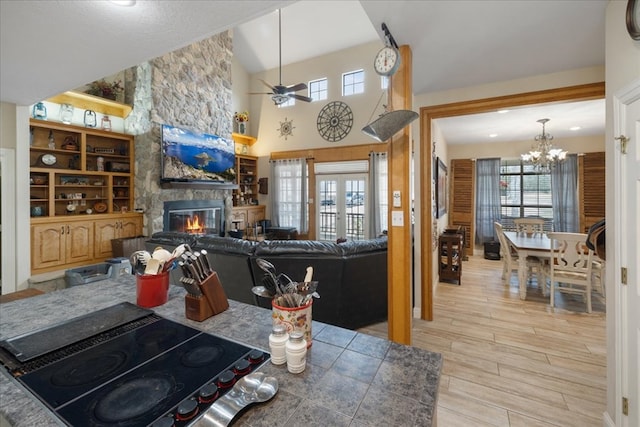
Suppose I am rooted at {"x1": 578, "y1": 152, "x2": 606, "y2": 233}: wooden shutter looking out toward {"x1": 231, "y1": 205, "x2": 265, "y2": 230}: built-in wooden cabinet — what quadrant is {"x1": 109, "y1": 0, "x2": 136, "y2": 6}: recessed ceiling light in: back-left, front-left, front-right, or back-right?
front-left

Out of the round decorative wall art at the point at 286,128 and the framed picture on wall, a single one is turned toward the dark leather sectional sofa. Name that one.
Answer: the round decorative wall art

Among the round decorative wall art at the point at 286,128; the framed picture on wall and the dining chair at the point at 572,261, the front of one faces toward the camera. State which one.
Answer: the round decorative wall art

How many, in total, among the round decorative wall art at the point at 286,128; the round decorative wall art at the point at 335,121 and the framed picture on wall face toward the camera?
2

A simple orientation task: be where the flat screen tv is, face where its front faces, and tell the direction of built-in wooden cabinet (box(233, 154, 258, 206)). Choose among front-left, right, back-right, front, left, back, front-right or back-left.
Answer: left

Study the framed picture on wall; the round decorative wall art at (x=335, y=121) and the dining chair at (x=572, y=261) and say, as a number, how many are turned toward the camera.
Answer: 1

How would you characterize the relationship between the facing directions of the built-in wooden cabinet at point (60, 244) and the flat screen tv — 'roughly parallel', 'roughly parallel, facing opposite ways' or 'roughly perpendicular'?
roughly parallel

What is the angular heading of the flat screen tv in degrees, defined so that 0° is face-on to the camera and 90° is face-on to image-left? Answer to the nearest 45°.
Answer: approximately 315°

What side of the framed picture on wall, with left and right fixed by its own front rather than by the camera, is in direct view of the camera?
right

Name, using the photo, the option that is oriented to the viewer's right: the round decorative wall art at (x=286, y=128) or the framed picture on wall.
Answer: the framed picture on wall

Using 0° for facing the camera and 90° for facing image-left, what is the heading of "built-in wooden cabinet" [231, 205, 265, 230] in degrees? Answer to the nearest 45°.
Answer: approximately 315°

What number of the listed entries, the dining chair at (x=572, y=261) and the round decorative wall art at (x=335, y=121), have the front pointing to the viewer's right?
0

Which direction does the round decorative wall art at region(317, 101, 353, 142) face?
toward the camera

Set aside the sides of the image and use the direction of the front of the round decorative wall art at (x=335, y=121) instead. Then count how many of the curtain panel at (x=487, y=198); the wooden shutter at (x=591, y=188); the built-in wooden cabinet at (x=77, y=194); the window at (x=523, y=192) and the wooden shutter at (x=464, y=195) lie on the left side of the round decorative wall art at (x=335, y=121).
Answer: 4

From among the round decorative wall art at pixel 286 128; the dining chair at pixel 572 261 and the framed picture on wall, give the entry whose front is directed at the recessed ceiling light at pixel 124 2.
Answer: the round decorative wall art
